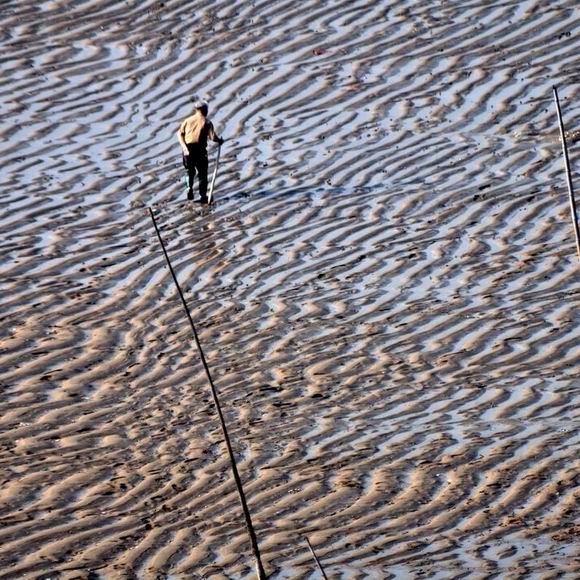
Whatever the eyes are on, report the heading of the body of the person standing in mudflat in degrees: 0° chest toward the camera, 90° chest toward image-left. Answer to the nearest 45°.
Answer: approximately 225°
